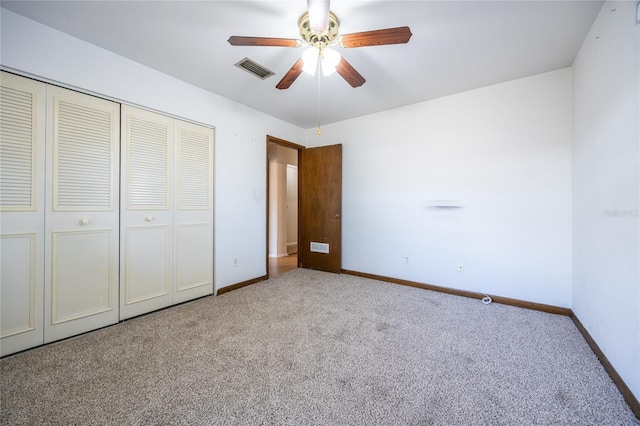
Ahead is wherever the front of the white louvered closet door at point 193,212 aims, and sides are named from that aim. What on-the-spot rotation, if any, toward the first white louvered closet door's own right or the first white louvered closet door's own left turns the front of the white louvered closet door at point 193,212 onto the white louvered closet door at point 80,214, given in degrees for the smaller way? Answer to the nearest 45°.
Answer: approximately 90° to the first white louvered closet door's own right

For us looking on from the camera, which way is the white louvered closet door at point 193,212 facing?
facing the viewer and to the right of the viewer

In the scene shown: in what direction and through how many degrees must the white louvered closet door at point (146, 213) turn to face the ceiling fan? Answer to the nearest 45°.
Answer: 0° — it already faces it

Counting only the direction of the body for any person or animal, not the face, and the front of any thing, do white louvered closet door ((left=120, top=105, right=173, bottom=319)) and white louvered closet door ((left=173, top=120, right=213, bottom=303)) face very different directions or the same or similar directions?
same or similar directions

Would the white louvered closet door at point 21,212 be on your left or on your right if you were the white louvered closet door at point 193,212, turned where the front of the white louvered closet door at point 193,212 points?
on your right

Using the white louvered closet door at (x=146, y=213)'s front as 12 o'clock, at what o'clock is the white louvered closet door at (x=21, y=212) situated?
the white louvered closet door at (x=21, y=212) is roughly at 4 o'clock from the white louvered closet door at (x=146, y=213).

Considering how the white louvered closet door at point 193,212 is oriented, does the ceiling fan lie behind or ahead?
ahead

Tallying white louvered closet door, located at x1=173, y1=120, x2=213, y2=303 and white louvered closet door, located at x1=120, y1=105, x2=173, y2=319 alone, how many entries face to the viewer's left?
0

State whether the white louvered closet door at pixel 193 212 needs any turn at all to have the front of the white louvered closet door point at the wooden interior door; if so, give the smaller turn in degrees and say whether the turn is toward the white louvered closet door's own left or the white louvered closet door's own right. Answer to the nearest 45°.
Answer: approximately 45° to the white louvered closet door's own left

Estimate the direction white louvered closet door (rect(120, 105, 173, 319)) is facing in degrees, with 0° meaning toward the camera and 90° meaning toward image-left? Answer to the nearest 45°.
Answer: approximately 315°
